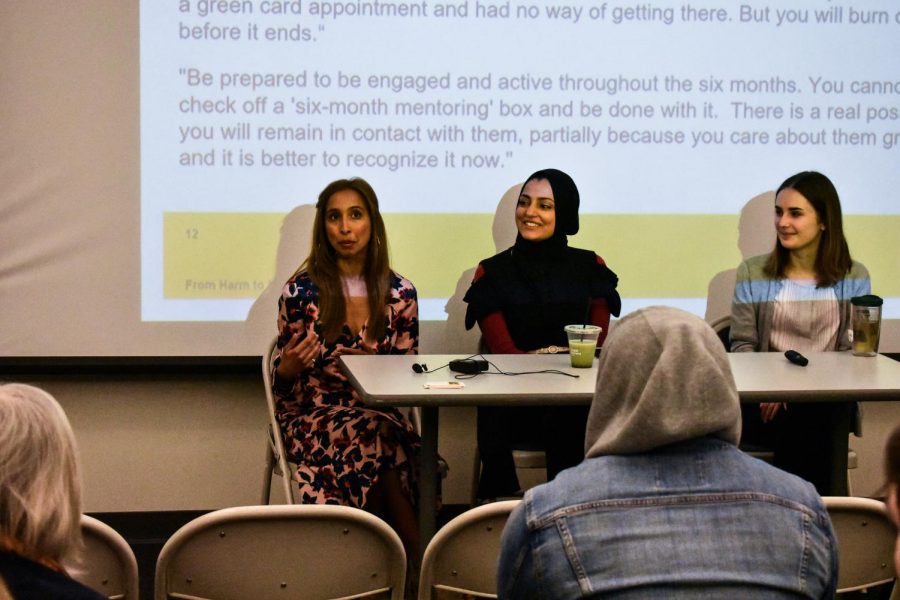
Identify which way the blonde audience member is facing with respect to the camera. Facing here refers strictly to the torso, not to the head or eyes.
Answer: away from the camera

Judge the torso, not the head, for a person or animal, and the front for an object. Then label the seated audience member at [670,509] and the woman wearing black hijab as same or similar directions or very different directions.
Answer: very different directions

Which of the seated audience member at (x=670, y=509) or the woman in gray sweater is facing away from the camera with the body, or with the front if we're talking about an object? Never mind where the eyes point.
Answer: the seated audience member

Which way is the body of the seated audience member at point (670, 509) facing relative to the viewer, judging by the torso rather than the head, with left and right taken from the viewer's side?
facing away from the viewer

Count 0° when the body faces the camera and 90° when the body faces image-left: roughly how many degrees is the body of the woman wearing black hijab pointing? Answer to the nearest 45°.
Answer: approximately 0°

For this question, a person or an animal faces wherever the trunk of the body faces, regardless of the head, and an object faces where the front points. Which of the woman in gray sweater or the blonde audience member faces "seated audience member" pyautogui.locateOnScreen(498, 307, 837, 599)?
the woman in gray sweater

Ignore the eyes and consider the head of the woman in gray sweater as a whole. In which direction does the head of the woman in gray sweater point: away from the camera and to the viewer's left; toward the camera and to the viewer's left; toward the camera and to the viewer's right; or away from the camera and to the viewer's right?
toward the camera and to the viewer's left

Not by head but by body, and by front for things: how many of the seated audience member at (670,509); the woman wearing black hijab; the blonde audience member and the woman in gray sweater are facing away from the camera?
2

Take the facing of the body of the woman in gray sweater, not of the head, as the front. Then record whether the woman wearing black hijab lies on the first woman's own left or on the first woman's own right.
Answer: on the first woman's own right

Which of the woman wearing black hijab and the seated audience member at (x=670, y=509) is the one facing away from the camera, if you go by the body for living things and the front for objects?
the seated audience member

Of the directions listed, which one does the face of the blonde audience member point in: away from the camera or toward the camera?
away from the camera

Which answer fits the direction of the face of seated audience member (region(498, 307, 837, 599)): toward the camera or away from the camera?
away from the camera

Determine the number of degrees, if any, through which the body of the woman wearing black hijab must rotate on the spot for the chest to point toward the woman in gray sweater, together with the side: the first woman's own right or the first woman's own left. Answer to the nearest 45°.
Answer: approximately 90° to the first woman's own left

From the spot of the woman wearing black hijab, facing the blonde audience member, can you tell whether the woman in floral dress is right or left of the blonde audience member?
right
